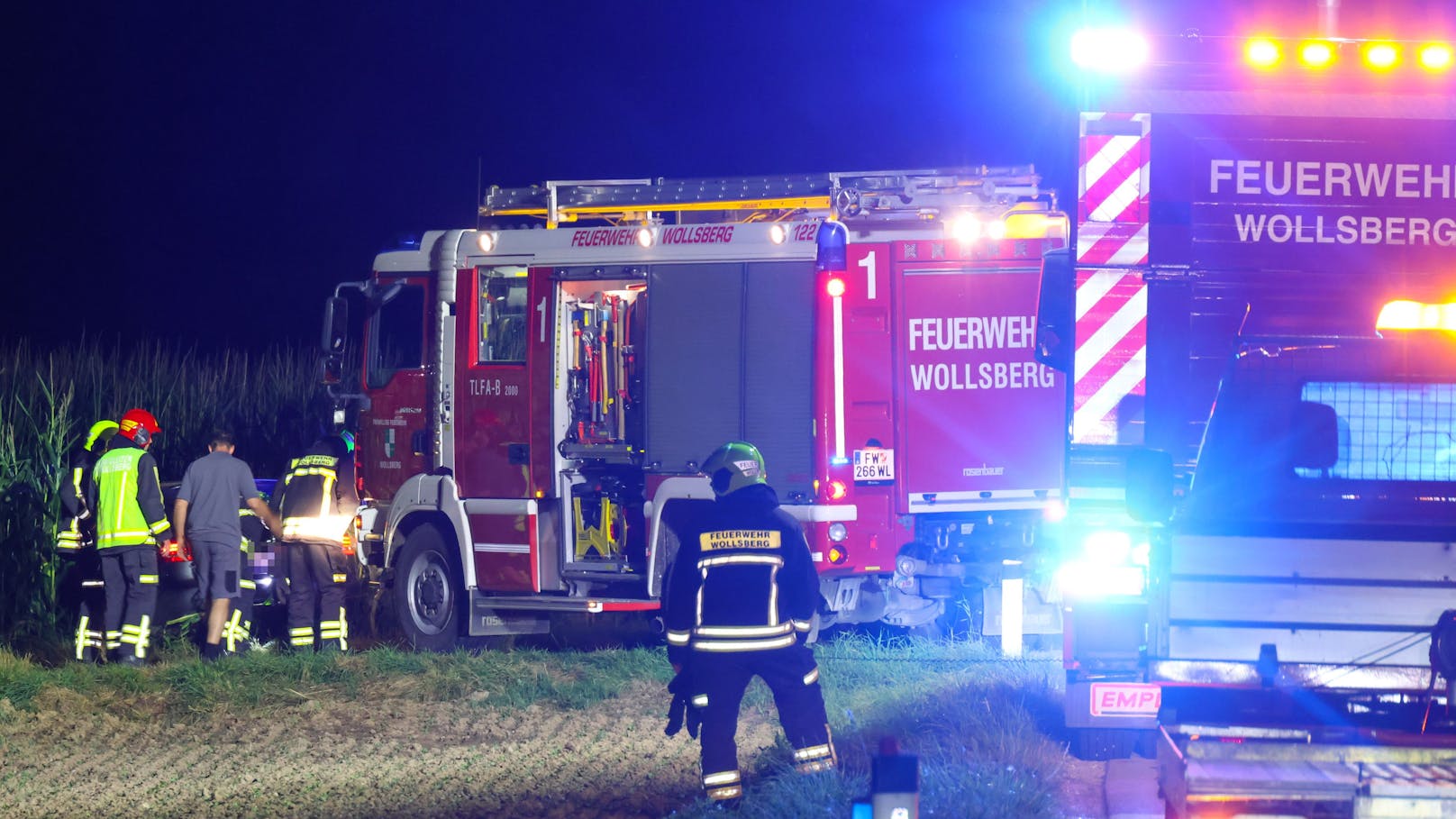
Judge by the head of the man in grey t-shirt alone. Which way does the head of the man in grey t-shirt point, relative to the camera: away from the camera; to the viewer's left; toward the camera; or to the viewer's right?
away from the camera

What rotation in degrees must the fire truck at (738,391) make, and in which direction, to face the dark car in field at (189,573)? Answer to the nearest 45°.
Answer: approximately 45° to its left

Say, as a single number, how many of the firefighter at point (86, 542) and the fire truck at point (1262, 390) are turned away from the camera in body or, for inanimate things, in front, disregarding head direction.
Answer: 1

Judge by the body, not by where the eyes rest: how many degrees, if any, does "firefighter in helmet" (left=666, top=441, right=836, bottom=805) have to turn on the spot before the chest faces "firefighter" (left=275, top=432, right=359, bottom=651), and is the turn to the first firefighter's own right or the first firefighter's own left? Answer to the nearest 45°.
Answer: approximately 45° to the first firefighter's own left

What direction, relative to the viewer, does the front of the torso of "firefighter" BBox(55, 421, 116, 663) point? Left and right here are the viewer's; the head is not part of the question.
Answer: facing to the right of the viewer

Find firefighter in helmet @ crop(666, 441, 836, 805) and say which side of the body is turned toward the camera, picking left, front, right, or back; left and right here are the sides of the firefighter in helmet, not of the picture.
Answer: back

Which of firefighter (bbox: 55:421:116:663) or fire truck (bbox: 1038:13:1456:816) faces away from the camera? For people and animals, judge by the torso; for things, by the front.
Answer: the fire truck

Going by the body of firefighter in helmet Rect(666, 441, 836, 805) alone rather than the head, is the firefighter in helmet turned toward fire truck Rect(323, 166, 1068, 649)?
yes

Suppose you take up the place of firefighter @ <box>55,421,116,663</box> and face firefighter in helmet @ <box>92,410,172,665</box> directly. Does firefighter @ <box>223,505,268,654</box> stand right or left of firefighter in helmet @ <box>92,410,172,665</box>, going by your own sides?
left

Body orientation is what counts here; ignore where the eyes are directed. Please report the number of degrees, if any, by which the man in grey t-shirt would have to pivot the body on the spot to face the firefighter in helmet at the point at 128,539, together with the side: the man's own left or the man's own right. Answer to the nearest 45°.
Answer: approximately 90° to the man's own left

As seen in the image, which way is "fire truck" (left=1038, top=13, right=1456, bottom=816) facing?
away from the camera

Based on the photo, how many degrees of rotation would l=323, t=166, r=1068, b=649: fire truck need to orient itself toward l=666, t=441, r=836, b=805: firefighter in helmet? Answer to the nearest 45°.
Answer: approximately 135° to its left

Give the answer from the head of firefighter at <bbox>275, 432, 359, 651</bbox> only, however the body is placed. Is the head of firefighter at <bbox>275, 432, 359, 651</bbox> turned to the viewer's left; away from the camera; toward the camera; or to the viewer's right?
away from the camera

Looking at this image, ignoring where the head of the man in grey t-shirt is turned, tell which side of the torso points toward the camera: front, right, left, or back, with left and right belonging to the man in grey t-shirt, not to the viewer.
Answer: back

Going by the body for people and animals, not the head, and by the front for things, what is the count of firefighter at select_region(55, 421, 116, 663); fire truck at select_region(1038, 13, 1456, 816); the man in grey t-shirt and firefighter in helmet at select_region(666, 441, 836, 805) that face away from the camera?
3

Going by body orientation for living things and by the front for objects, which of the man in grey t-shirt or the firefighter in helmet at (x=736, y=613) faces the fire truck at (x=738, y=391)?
the firefighter in helmet
